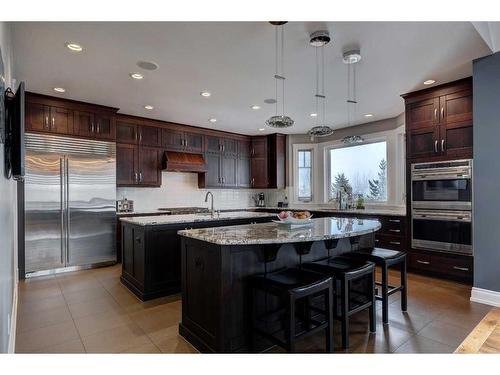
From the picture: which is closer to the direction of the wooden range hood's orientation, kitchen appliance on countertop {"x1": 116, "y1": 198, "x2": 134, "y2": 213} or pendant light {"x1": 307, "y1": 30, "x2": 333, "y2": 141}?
the pendant light

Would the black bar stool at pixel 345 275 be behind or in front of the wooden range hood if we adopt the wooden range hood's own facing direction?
in front

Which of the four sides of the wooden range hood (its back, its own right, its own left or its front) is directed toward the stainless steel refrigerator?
right

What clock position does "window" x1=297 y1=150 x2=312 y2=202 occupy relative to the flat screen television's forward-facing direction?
The window is roughly at 11 o'clock from the flat screen television.

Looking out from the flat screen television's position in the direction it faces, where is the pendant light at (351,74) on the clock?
The pendant light is roughly at 12 o'clock from the flat screen television.

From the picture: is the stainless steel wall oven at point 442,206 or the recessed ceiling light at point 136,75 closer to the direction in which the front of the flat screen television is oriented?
the stainless steel wall oven

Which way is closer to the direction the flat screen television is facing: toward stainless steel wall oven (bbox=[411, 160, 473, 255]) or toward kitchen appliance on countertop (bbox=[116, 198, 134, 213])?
the stainless steel wall oven

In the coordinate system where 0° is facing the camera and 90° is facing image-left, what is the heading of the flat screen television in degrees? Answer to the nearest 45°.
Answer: approximately 270°

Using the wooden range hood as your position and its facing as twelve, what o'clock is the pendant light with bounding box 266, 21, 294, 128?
The pendant light is roughly at 1 o'clock from the wooden range hood.

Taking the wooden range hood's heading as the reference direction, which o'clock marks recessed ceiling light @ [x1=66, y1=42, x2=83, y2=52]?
The recessed ceiling light is roughly at 2 o'clock from the wooden range hood.

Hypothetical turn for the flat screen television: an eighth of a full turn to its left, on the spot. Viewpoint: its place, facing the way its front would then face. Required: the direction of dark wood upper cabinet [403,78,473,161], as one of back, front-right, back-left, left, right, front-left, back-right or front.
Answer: front-right

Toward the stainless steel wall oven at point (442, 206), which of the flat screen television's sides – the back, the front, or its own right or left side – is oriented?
front

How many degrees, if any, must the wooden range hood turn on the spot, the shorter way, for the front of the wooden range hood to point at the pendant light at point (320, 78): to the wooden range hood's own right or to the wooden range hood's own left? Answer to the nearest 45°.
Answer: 0° — it already faces it

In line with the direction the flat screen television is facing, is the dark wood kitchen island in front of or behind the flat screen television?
in front

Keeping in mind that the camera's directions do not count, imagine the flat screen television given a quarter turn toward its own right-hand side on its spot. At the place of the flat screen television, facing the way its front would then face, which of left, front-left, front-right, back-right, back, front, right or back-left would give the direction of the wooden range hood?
back-left

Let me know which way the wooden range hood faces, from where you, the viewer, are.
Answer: facing the viewer and to the right of the viewer
